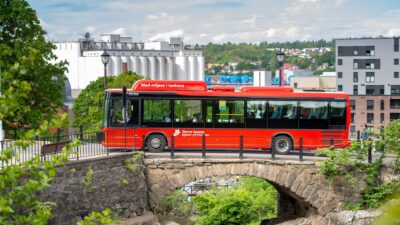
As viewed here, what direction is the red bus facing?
to the viewer's left

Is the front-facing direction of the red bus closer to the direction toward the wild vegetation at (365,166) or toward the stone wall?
the stone wall

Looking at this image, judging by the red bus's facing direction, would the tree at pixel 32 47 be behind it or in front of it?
in front

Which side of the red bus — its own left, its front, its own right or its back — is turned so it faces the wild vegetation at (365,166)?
back
